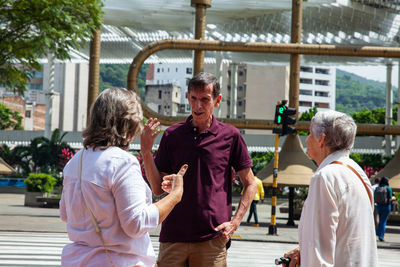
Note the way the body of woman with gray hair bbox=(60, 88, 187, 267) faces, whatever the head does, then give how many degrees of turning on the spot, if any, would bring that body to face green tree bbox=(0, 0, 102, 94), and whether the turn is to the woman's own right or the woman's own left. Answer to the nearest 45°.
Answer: approximately 45° to the woman's own left

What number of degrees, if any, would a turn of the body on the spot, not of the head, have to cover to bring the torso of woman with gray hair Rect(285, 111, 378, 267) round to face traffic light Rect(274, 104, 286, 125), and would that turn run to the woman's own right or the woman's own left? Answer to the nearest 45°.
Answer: approximately 45° to the woman's own right

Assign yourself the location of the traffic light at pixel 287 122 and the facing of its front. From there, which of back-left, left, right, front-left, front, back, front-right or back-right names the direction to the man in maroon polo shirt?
right

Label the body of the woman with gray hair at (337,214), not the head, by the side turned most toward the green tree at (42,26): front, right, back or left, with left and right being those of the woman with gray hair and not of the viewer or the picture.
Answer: front

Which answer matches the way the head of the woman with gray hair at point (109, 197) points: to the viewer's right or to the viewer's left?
to the viewer's right

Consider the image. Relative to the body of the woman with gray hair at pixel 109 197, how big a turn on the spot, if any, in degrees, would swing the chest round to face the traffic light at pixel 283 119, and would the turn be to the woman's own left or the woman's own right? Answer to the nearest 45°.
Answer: approximately 45° to the woman's own left

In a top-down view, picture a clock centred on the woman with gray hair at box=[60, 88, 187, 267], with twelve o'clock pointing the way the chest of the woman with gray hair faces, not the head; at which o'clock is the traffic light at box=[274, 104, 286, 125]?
The traffic light is roughly at 11 o'clock from the woman with gray hair.

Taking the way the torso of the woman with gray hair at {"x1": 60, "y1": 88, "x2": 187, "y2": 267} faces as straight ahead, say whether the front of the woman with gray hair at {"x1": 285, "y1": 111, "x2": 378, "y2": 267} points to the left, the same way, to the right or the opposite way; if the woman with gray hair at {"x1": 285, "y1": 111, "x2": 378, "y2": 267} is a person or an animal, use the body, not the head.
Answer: to the left

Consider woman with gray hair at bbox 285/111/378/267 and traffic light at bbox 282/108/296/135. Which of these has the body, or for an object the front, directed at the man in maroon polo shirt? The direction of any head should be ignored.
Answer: the woman with gray hair

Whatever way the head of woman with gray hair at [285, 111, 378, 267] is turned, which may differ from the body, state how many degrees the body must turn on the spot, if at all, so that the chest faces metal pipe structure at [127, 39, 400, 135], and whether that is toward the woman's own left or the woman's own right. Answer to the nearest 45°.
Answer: approximately 45° to the woman's own right

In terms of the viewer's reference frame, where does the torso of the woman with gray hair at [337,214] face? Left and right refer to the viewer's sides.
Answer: facing away from the viewer and to the left of the viewer

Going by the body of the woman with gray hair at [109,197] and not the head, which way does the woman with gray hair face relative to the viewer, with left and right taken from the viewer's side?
facing away from the viewer and to the right of the viewer

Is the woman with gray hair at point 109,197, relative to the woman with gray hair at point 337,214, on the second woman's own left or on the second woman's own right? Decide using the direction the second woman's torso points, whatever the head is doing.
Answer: on the second woman's own left
